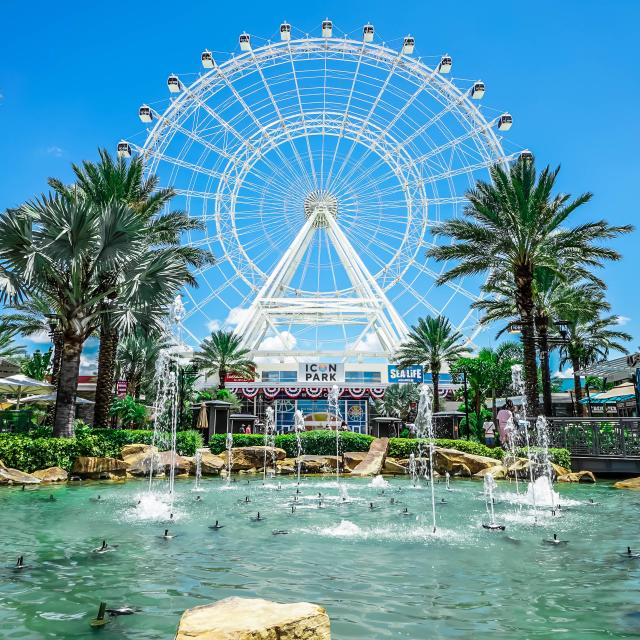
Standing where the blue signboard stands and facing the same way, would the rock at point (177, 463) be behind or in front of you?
in front

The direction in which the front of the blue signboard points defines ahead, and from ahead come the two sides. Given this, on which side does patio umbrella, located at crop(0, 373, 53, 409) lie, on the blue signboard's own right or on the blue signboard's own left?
on the blue signboard's own right

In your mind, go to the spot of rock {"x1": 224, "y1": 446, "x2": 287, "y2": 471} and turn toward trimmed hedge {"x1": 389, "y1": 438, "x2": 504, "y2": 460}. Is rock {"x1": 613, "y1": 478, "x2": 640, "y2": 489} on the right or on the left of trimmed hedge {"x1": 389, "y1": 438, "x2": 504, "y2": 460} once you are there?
right

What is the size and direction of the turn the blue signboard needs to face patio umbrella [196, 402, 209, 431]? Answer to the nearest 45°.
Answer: approximately 45° to its right

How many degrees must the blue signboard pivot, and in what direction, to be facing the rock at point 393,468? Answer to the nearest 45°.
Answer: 0° — it already faces it

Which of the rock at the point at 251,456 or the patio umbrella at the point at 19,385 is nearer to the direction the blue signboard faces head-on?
the rock

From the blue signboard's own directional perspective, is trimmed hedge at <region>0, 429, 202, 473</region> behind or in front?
in front

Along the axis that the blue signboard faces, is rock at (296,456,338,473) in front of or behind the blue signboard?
in front

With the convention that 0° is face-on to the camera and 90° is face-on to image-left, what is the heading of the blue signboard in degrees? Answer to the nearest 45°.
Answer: approximately 0°

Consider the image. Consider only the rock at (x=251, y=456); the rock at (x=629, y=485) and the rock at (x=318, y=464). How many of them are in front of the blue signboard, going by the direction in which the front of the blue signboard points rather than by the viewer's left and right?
3

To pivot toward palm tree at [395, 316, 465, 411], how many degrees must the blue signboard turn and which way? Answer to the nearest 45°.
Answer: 0° — it already faces it

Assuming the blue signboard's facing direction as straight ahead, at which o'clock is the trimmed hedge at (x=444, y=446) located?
The trimmed hedge is roughly at 12 o'clock from the blue signboard.
